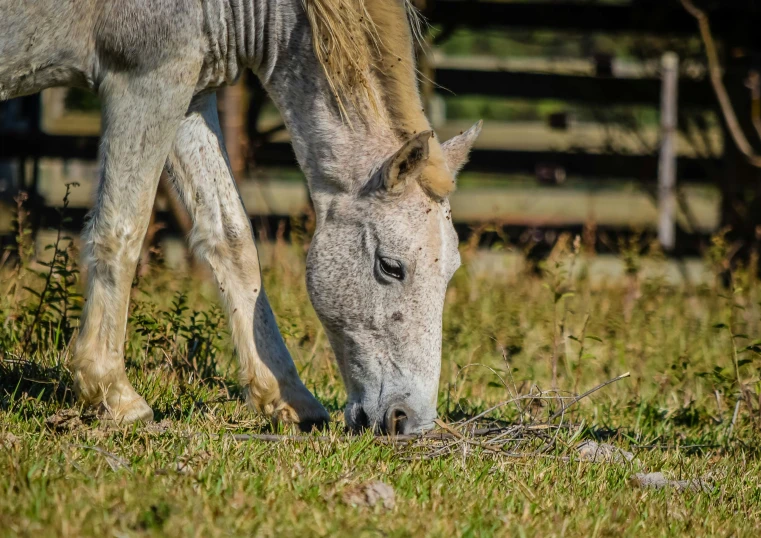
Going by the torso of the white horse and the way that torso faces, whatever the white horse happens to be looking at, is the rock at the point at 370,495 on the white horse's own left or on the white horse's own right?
on the white horse's own right

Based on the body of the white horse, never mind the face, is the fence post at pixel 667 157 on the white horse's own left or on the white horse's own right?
on the white horse's own left

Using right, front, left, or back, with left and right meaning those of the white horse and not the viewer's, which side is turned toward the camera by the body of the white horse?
right

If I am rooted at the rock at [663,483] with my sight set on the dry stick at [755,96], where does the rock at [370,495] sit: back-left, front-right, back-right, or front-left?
back-left

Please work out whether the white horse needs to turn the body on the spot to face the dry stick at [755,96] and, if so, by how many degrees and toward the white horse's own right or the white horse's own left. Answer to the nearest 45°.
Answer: approximately 45° to the white horse's own left

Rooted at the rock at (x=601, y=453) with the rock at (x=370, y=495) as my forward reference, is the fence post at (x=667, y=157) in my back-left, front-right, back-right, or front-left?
back-right

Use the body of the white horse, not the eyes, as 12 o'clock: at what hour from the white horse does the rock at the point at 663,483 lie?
The rock is roughly at 1 o'clock from the white horse.

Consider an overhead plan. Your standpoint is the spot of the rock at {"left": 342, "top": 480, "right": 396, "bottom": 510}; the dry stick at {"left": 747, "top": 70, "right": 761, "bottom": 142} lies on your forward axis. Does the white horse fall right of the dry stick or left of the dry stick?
left

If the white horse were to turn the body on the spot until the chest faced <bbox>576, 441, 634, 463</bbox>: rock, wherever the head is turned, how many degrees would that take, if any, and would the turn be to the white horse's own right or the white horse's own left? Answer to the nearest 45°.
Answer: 0° — it already faces it
